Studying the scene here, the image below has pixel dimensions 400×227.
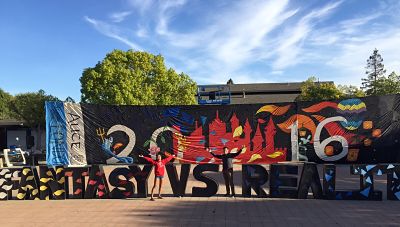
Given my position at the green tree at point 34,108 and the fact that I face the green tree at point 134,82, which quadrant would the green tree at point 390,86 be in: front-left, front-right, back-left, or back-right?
front-left

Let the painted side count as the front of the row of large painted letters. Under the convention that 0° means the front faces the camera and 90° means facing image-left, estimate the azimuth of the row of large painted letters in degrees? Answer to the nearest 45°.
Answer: approximately 0°

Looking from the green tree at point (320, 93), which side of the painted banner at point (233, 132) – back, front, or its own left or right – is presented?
back

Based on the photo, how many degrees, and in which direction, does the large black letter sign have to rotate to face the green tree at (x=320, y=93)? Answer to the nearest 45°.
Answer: approximately 135° to its left

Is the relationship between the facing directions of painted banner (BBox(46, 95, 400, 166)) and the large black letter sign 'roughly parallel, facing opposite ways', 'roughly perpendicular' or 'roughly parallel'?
roughly parallel

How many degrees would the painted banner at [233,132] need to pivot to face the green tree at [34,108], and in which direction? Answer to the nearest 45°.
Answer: approximately 135° to its right

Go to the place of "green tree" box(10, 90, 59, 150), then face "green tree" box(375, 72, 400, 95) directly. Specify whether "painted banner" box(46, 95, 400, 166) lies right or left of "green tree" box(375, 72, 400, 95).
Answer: right

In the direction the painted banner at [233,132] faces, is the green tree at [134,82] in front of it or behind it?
behind

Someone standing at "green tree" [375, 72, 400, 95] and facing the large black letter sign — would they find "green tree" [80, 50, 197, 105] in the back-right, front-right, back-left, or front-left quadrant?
front-right

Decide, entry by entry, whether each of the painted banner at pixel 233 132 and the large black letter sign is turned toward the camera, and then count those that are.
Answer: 2

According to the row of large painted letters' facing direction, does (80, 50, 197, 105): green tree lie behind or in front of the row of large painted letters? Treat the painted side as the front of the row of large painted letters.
behind

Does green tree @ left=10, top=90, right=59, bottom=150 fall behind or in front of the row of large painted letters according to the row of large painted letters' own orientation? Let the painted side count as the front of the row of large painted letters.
behind

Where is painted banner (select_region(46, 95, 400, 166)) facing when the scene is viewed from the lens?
facing the viewer
